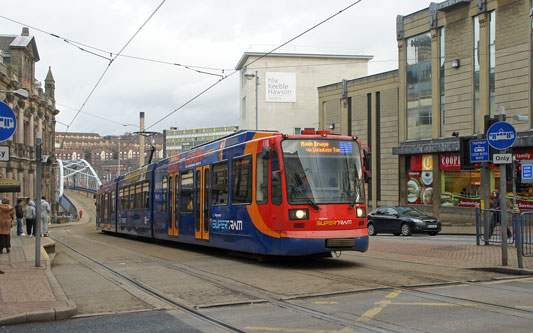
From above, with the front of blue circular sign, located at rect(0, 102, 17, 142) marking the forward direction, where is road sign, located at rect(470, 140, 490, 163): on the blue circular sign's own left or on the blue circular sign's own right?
on the blue circular sign's own left

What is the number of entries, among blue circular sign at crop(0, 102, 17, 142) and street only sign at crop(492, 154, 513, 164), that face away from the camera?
0

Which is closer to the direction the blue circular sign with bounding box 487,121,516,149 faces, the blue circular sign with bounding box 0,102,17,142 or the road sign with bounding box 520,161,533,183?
the blue circular sign
